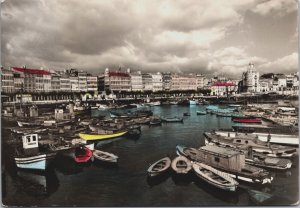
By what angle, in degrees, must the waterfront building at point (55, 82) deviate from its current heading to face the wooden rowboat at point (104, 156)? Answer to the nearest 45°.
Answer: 0° — it already faces it

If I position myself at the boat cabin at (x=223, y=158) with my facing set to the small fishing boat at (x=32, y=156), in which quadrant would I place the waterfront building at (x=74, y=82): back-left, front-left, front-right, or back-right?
front-right

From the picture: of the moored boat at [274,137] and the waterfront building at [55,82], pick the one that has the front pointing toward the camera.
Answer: the waterfront building

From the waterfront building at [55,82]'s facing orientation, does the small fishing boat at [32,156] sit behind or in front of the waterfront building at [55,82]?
in front

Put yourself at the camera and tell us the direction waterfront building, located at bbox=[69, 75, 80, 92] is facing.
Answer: facing the viewer

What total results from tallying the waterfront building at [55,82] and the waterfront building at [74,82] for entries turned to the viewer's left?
0

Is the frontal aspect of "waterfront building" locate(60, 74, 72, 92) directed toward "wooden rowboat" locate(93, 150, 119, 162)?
yes

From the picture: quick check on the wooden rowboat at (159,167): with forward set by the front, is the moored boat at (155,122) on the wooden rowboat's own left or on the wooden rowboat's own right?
on the wooden rowboat's own right

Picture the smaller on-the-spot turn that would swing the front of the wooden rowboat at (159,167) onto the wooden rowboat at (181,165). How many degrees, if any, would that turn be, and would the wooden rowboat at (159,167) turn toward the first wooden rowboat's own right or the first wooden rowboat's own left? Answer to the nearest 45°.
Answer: approximately 135° to the first wooden rowboat's own left

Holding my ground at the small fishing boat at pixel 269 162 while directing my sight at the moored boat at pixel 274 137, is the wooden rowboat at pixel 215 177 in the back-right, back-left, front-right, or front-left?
back-left

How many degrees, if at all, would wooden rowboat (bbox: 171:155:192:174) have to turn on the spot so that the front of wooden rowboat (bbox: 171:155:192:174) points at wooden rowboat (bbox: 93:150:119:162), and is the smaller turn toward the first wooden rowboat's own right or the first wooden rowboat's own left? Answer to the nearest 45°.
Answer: approximately 90° to the first wooden rowboat's own left

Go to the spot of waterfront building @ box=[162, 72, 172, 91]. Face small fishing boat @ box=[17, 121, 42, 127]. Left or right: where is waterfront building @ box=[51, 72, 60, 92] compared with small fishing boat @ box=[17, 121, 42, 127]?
right

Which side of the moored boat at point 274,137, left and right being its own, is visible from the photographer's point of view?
left

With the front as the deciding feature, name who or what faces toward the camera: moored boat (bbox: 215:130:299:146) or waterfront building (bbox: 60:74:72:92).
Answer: the waterfront building

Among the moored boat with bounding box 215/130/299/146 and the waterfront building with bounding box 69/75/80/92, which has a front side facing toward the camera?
the waterfront building

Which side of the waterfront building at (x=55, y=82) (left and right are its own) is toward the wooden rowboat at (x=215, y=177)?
front

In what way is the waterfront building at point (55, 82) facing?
toward the camera
